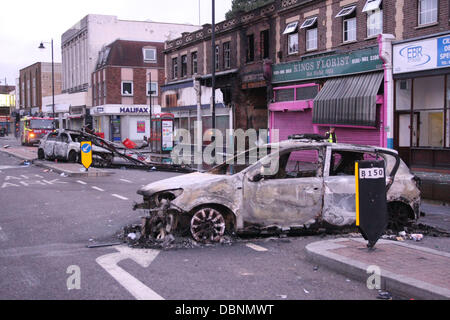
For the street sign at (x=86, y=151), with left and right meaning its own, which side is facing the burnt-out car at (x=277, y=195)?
front

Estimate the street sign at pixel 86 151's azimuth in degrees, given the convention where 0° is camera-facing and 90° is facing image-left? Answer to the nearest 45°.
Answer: approximately 0°

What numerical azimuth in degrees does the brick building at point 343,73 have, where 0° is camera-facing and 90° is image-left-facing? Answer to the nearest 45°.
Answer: approximately 45°

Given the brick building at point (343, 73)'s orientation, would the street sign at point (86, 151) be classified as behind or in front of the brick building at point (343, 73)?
in front

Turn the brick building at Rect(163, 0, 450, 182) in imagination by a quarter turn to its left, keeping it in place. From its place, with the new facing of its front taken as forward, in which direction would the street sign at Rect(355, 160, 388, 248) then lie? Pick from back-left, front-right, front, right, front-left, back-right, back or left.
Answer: front-right

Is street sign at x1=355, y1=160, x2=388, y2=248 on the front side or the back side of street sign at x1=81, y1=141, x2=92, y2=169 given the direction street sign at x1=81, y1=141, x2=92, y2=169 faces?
on the front side

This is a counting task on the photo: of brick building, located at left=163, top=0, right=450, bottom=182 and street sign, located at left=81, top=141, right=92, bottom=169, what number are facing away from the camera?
0

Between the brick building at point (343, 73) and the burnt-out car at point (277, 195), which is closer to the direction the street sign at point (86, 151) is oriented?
the burnt-out car
